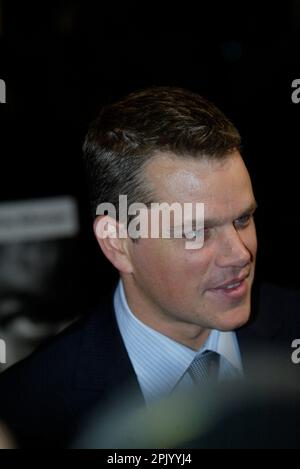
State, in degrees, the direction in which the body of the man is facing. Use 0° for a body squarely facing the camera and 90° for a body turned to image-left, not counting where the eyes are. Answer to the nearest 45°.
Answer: approximately 315°

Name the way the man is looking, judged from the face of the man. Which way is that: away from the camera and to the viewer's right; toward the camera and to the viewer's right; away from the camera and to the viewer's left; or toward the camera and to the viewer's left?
toward the camera and to the viewer's right
